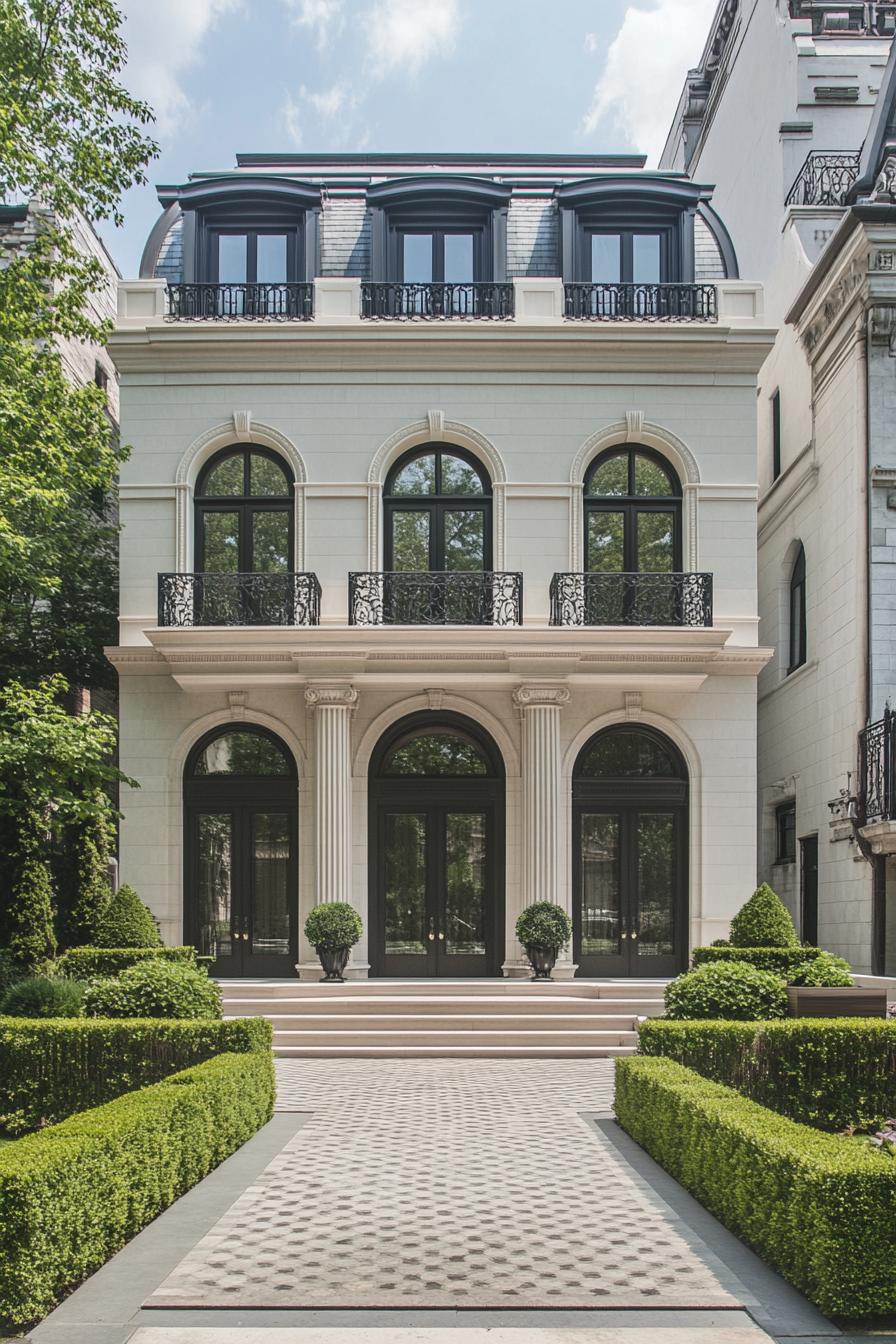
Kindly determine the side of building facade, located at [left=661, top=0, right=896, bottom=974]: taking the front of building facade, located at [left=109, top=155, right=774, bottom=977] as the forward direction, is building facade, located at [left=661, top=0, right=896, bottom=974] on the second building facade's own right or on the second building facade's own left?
on the second building facade's own left

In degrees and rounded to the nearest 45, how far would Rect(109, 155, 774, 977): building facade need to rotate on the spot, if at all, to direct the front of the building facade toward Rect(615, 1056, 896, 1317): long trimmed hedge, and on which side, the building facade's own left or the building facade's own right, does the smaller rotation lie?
0° — it already faces it

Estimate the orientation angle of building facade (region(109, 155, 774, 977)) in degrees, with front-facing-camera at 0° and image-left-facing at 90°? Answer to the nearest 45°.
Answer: approximately 0°
